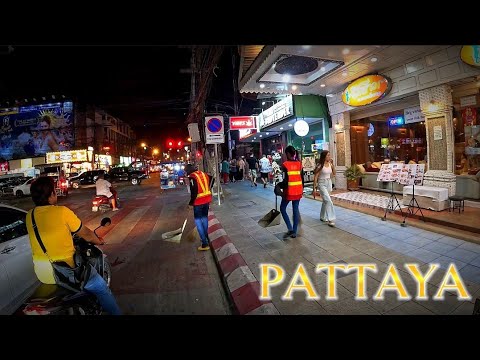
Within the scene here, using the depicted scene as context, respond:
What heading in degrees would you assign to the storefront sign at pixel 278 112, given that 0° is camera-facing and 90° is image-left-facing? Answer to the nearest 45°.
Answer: approximately 45°

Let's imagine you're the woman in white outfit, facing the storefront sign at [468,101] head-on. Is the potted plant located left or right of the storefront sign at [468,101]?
left

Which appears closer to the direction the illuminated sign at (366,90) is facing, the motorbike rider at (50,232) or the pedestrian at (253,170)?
the motorbike rider

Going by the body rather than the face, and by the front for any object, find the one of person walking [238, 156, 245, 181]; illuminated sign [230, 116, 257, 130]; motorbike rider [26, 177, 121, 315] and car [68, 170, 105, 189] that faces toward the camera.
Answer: the illuminated sign

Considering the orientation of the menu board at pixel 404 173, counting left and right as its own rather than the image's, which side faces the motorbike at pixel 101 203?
right

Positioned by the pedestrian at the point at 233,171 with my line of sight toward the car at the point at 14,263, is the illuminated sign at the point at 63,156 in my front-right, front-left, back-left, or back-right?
back-right

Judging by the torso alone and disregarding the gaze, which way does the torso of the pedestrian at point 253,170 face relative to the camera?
away from the camera
